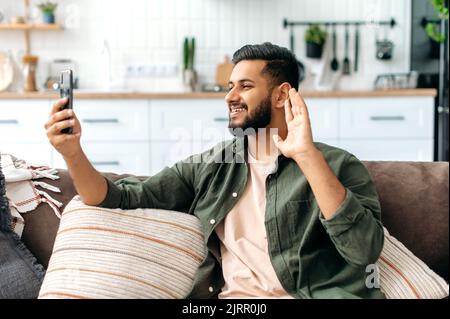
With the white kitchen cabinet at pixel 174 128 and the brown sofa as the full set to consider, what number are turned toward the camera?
2

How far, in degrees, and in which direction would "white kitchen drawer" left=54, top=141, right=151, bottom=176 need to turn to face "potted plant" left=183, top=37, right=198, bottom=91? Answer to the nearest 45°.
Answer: approximately 135° to its left

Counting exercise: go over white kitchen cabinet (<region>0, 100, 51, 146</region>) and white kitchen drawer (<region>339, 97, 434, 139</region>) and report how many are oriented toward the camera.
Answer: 2

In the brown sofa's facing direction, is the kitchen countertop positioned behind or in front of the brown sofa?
behind

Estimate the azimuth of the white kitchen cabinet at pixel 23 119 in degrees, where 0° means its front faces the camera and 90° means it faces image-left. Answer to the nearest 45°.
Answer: approximately 0°
